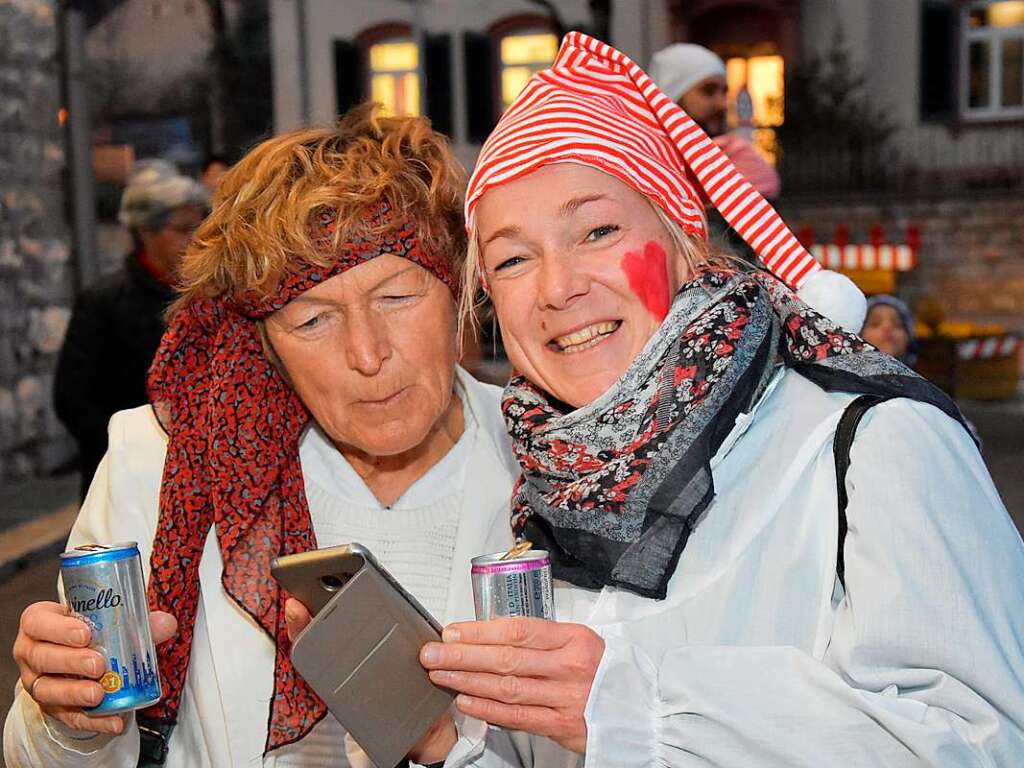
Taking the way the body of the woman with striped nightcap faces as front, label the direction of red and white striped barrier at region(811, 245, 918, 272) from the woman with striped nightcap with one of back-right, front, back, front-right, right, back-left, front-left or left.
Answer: back-right

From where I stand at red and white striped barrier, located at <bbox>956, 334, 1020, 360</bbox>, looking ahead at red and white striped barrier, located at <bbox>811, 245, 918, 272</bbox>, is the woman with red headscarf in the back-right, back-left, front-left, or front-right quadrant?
back-left

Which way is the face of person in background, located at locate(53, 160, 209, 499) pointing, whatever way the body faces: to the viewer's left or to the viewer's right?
to the viewer's right

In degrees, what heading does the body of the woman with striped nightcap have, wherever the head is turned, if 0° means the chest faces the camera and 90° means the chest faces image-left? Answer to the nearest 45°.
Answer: approximately 45°

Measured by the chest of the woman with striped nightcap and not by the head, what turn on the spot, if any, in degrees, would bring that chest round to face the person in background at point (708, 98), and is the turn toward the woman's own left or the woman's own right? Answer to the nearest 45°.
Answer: approximately 135° to the woman's own right
